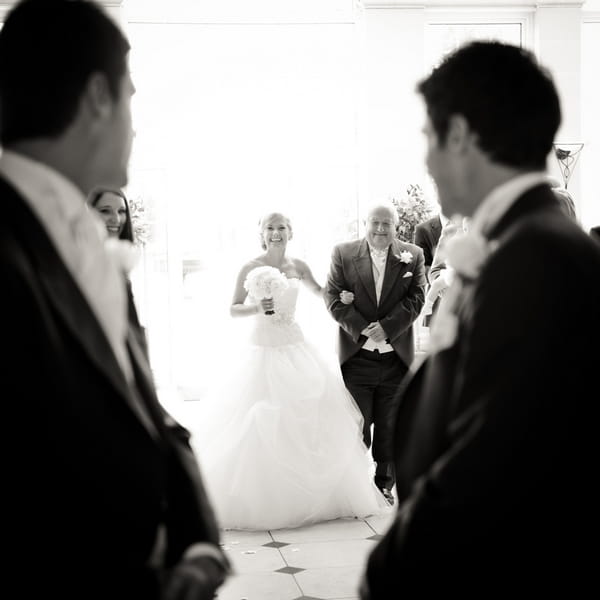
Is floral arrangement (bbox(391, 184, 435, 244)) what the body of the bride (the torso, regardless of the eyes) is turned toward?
no

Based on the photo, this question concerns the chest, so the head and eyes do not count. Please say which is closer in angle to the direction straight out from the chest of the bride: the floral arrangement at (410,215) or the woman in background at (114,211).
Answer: the woman in background

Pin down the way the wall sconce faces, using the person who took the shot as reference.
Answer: facing the viewer

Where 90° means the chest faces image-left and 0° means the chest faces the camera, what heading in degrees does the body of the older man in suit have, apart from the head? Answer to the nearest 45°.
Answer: approximately 0°

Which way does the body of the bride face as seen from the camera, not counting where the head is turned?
toward the camera

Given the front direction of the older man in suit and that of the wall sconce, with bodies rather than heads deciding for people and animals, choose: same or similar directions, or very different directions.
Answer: same or similar directions

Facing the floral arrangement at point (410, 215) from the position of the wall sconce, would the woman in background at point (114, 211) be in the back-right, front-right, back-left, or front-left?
front-left

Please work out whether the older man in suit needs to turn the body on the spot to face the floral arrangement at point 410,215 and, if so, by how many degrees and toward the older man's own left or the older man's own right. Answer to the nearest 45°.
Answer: approximately 180°

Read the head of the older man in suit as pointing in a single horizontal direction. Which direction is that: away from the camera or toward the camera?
toward the camera

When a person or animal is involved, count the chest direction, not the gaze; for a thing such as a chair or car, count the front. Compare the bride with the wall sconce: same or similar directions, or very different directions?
same or similar directions

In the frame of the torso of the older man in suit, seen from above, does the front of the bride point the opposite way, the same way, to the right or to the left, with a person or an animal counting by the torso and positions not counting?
the same way

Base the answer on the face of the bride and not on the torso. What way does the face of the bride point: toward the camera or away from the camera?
toward the camera

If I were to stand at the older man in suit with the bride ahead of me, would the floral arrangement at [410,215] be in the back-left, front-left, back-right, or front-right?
back-right

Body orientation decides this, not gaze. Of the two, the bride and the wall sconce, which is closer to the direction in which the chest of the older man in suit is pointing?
the bride

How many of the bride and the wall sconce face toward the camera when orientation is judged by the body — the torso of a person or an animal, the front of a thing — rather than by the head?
2
